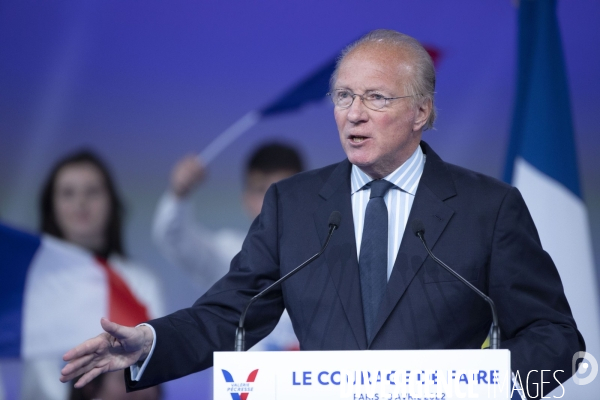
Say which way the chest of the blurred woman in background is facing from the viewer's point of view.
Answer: toward the camera

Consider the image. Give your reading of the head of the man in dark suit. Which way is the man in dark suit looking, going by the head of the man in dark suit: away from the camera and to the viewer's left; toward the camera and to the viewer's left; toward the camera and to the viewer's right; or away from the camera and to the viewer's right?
toward the camera and to the viewer's left

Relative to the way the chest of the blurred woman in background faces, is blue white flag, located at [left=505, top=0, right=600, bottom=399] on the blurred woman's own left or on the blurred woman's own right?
on the blurred woman's own left

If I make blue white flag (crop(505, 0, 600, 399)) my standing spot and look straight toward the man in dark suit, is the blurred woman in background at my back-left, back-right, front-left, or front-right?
front-right

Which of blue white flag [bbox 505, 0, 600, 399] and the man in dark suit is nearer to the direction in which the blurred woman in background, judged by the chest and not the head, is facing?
the man in dark suit

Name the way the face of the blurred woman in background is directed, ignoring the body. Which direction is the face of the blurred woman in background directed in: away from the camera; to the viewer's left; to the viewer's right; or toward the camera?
toward the camera

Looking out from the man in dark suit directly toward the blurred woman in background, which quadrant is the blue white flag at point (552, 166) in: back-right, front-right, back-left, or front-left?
front-right

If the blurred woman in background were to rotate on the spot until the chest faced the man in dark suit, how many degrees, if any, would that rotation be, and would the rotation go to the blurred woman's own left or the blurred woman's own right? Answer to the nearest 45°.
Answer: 0° — they already face them
